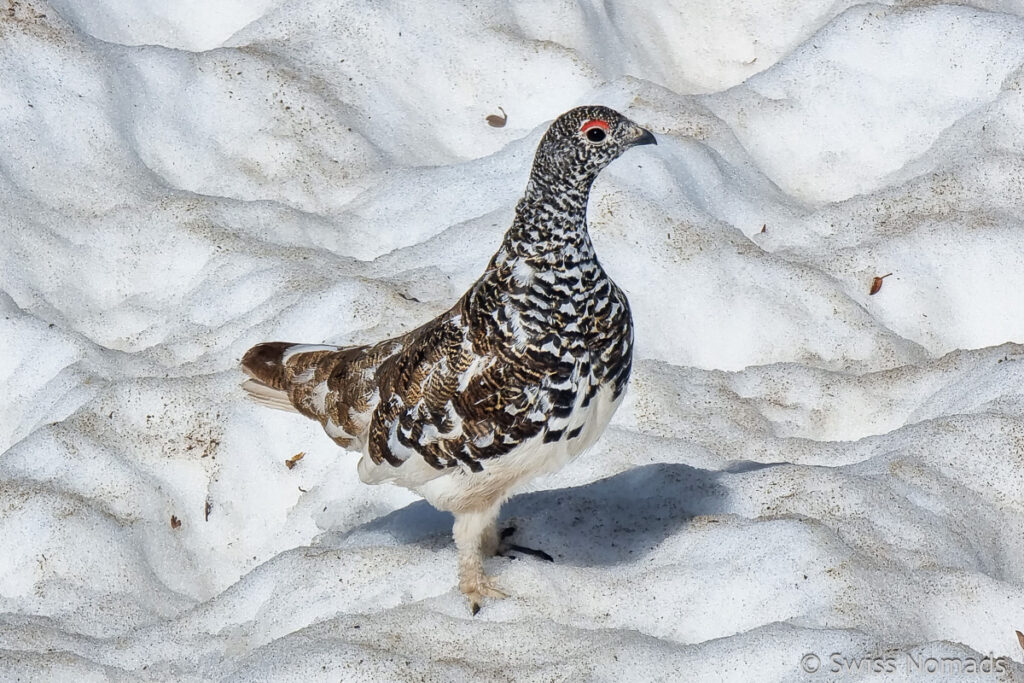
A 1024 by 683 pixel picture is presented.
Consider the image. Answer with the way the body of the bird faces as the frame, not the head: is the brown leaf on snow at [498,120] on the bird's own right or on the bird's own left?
on the bird's own left

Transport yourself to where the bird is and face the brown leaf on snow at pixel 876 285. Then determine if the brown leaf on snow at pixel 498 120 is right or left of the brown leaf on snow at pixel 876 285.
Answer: left

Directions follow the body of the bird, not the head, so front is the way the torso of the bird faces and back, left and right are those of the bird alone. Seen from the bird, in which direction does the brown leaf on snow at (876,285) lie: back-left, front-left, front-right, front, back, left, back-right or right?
front-left

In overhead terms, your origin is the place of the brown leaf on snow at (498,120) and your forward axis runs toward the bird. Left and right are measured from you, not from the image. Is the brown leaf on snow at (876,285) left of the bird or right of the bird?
left

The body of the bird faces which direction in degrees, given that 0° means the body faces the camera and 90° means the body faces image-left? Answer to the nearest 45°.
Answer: approximately 270°
